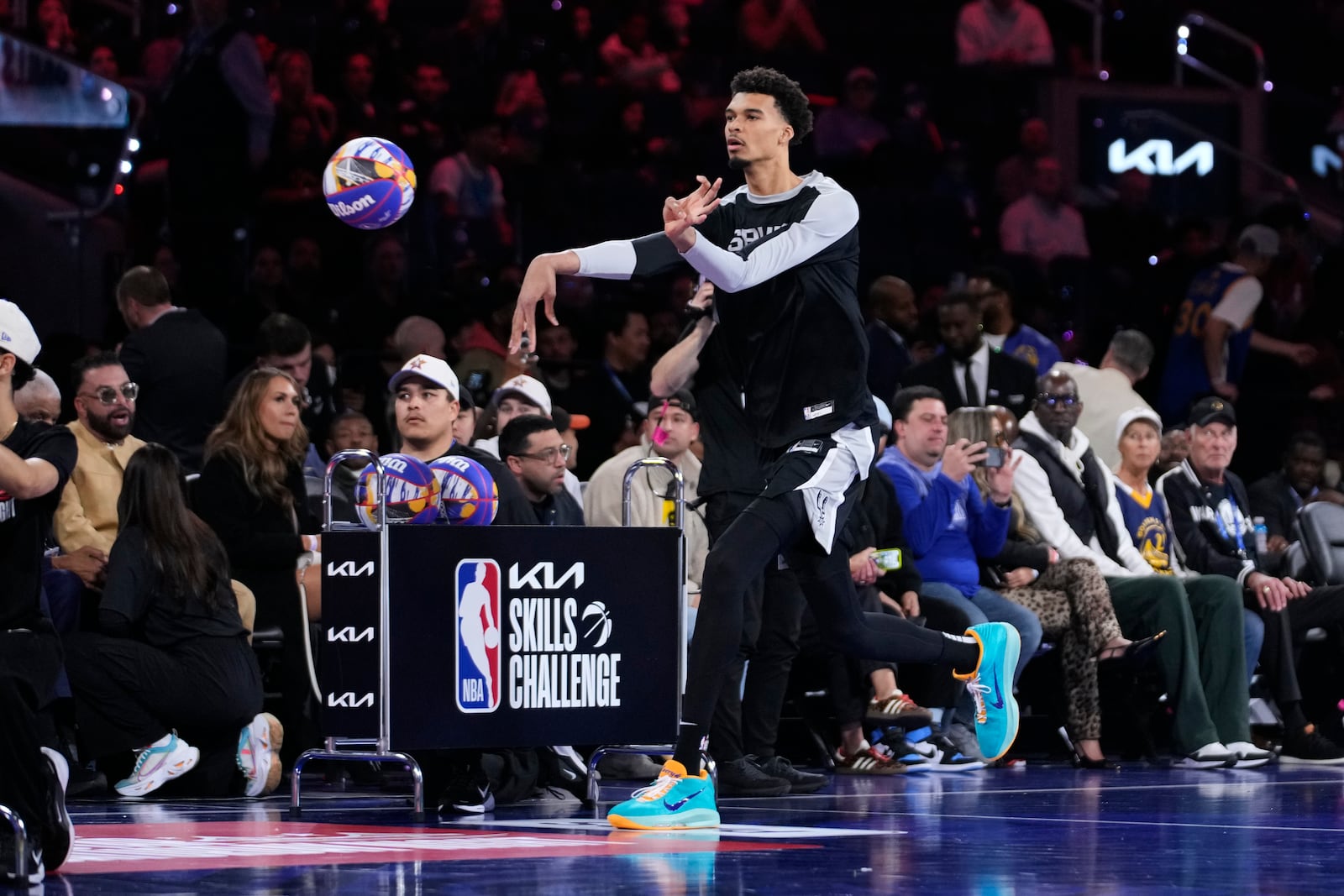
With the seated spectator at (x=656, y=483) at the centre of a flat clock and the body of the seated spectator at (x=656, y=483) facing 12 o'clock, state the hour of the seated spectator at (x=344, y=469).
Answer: the seated spectator at (x=344, y=469) is roughly at 4 o'clock from the seated spectator at (x=656, y=483).

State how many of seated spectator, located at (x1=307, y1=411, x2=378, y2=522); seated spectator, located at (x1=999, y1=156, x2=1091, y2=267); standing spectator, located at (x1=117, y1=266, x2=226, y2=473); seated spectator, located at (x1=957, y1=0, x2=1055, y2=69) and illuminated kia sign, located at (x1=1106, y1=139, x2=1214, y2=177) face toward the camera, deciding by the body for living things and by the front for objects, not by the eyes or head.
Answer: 4

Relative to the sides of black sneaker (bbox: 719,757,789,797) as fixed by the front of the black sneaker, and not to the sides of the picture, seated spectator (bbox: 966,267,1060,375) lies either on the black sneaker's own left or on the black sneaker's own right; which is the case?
on the black sneaker's own left

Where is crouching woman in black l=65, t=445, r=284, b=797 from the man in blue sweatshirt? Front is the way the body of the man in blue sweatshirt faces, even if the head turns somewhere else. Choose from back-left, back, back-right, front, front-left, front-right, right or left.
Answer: right

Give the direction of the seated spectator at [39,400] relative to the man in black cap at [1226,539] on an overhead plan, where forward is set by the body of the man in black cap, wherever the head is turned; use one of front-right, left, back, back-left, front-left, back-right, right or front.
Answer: right

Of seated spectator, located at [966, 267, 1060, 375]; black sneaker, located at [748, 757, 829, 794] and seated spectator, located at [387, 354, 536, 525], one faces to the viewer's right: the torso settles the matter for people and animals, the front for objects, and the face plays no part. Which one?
the black sneaker

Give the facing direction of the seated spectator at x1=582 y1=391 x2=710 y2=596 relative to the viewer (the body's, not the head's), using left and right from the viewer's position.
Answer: facing the viewer and to the right of the viewer

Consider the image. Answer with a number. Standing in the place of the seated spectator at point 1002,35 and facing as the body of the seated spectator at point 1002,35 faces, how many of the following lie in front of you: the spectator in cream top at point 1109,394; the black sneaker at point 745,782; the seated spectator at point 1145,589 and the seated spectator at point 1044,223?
4

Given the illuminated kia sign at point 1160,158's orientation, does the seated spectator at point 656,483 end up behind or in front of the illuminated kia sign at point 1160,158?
in front
